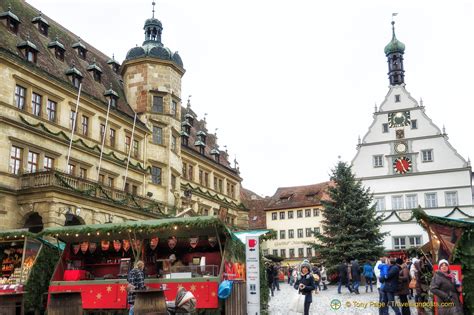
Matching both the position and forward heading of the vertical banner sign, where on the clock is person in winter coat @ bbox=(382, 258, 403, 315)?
The person in winter coat is roughly at 9 o'clock from the vertical banner sign.

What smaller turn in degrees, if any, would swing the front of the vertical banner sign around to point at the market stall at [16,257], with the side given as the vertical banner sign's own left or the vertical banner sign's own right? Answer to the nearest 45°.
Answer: approximately 90° to the vertical banner sign's own right

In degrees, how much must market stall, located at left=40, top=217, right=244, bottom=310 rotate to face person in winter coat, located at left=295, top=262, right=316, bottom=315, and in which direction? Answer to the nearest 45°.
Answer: approximately 45° to its left

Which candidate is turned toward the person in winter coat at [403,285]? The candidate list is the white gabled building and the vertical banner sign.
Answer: the white gabled building

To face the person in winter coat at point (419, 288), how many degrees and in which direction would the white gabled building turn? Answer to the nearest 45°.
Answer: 0° — it already faces them

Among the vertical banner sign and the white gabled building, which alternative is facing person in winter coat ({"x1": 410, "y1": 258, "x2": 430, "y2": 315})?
the white gabled building

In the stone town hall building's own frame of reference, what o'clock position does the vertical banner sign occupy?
The vertical banner sign is roughly at 1 o'clock from the stone town hall building.

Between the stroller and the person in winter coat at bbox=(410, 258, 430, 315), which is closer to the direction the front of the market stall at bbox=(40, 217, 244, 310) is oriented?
the stroller

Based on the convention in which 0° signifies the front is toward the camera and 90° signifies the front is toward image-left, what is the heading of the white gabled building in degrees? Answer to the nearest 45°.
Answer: approximately 0°

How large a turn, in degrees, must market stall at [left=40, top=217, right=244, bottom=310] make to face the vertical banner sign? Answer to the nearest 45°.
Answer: approximately 45° to its left

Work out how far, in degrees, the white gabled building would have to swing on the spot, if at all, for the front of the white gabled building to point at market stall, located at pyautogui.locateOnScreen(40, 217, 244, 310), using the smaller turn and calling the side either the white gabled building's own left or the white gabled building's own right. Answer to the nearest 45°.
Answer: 0° — it already faces it

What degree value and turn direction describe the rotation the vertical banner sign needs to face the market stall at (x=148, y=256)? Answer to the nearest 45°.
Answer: approximately 135° to its right
